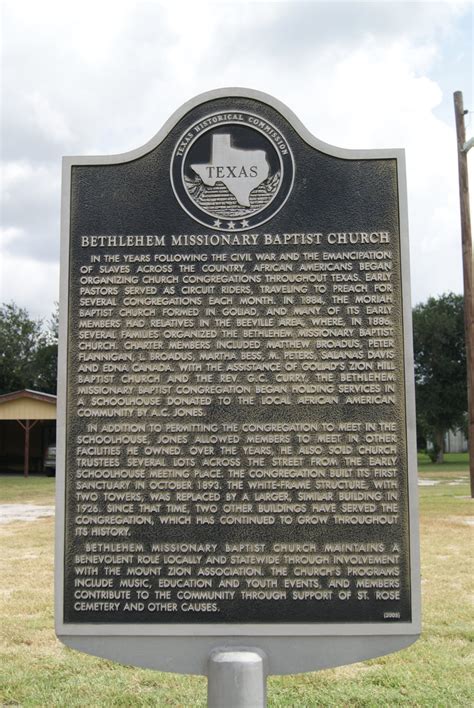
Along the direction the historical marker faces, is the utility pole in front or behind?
behind

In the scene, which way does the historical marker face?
toward the camera

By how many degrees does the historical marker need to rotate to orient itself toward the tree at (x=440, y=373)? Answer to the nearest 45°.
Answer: approximately 180°

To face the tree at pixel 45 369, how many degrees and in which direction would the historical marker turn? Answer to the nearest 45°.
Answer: approximately 180°

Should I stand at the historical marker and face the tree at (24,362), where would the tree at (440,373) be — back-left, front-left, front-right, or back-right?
front-right

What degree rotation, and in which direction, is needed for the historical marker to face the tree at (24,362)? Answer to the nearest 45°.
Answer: approximately 180°

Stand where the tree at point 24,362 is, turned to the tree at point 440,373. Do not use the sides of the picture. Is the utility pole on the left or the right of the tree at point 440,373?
right

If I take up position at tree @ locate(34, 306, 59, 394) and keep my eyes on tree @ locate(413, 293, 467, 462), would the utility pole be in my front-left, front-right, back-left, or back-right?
front-right
